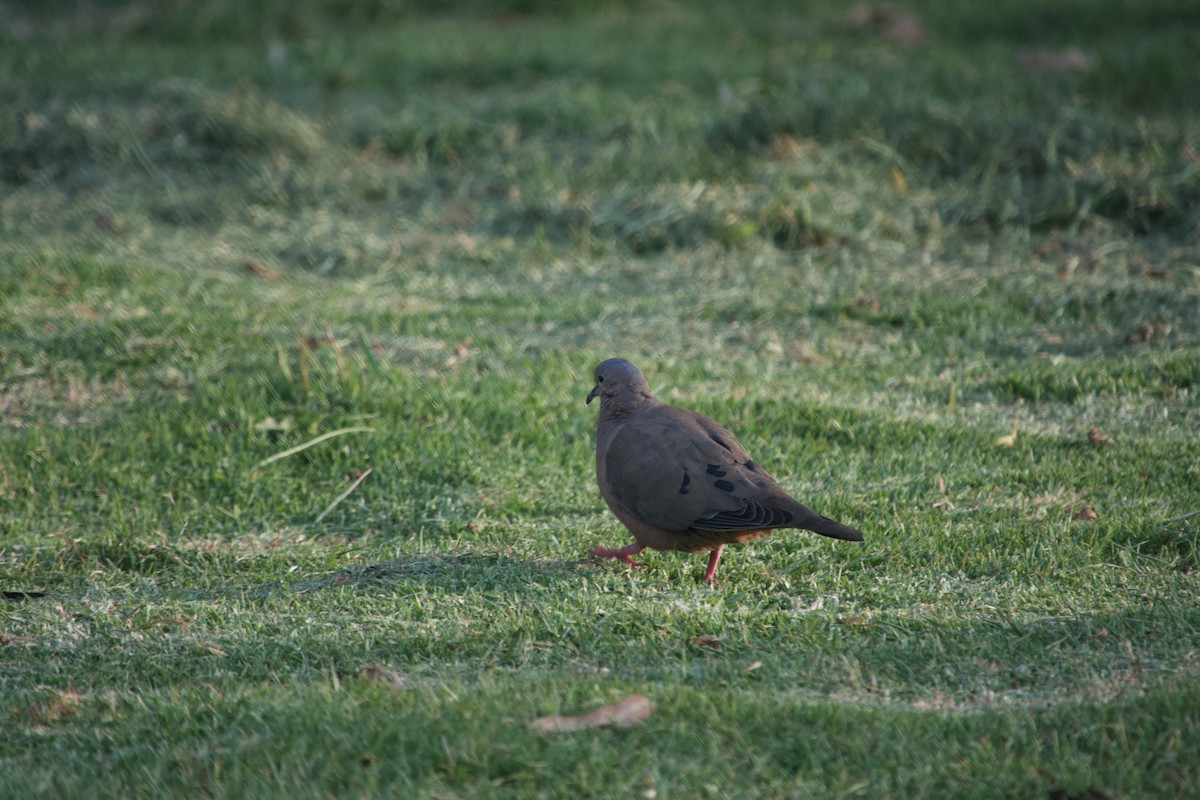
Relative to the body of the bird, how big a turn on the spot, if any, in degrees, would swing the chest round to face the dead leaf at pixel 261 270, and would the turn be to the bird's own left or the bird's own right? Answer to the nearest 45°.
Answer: approximately 45° to the bird's own right

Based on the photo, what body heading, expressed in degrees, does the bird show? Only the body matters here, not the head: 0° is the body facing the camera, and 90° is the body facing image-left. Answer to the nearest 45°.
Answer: approximately 90°

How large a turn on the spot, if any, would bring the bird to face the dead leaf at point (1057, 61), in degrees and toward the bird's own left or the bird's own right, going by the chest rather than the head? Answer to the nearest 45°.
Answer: approximately 90° to the bird's own right

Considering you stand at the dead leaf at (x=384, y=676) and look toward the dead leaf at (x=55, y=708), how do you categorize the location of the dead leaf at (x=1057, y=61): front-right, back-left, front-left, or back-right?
back-right

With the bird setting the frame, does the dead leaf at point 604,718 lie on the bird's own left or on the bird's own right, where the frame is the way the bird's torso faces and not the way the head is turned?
on the bird's own left

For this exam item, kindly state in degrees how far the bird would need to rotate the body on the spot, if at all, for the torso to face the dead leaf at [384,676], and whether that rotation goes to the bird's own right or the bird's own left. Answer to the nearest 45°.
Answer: approximately 45° to the bird's own left

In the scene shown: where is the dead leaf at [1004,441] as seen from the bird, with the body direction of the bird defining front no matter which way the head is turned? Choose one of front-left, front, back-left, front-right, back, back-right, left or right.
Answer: back-right

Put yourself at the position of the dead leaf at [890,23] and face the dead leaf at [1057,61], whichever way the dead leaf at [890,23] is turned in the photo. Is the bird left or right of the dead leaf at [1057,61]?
right

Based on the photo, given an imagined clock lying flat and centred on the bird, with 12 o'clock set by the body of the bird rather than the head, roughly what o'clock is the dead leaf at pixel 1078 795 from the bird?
The dead leaf is roughly at 8 o'clock from the bird.

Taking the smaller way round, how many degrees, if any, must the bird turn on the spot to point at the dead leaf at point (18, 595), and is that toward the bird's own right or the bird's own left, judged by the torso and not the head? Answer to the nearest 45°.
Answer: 0° — it already faces it
